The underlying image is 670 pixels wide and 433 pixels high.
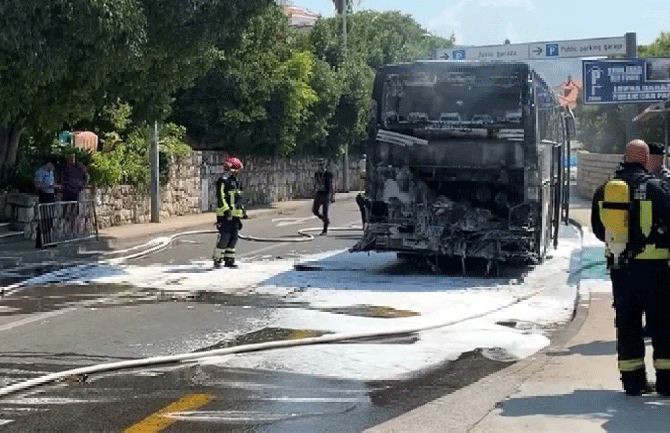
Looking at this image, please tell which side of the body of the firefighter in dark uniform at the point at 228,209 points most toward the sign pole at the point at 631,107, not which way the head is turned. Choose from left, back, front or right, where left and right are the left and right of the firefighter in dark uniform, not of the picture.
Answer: left

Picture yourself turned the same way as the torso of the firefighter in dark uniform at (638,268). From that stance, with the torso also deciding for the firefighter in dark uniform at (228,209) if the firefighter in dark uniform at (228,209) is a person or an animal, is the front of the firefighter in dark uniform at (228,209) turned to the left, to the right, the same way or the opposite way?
to the right

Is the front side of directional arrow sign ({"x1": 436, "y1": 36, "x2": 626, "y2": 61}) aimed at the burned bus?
yes

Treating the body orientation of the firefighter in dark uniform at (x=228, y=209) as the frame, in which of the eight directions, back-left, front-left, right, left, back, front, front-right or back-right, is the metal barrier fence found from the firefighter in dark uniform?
back

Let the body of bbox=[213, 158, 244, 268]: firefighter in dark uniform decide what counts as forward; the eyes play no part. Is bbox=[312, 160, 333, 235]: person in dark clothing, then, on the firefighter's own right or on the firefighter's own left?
on the firefighter's own left

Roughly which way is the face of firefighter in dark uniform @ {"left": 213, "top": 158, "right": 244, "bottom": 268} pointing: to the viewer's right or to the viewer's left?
to the viewer's right
